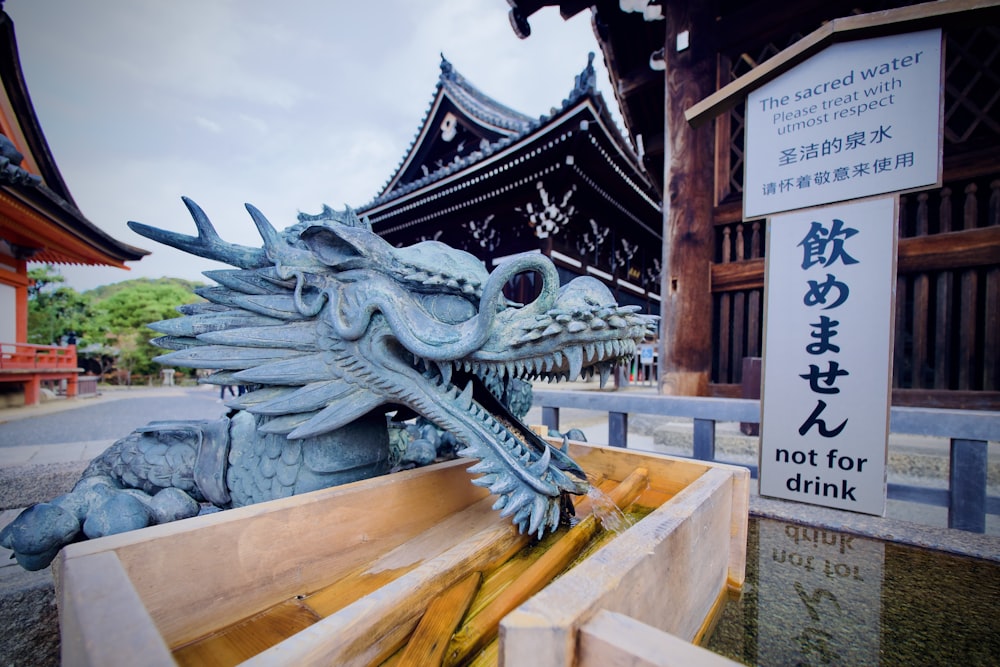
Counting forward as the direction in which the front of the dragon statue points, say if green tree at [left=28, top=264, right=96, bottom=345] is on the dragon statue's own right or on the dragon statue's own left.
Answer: on the dragon statue's own left

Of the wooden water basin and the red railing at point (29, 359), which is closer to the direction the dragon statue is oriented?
the wooden water basin

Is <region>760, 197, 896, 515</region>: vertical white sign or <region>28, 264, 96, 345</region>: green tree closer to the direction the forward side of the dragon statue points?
the vertical white sign

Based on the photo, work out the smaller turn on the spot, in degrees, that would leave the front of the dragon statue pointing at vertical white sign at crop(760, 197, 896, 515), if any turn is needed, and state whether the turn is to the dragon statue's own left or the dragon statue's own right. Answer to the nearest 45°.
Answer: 0° — it already faces it

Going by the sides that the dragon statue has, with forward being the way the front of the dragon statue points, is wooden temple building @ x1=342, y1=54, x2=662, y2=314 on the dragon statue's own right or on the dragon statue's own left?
on the dragon statue's own left

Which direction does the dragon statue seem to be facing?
to the viewer's right

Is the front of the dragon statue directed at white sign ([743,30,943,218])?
yes

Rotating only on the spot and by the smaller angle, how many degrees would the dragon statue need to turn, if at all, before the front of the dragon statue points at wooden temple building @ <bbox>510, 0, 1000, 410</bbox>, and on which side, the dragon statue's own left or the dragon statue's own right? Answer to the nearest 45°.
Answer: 0° — it already faces it

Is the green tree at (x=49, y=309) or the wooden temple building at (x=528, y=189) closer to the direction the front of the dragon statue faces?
the wooden temple building

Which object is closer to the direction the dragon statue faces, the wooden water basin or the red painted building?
the wooden water basin
